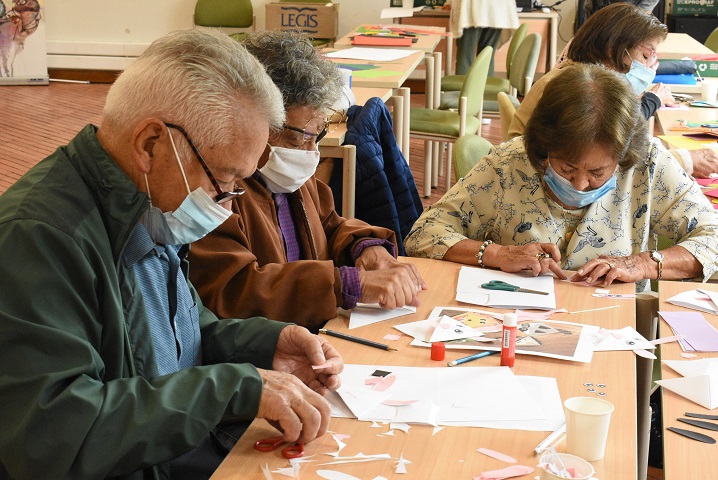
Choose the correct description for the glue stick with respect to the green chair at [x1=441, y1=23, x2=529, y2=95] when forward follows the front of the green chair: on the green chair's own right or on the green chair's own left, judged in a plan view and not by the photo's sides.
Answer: on the green chair's own left

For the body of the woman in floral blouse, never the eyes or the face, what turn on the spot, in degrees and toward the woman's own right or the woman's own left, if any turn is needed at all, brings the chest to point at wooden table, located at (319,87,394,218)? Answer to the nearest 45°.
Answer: approximately 135° to the woman's own right

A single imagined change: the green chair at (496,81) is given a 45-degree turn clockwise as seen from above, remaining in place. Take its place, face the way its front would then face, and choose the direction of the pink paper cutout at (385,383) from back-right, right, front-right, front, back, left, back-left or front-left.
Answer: back-left

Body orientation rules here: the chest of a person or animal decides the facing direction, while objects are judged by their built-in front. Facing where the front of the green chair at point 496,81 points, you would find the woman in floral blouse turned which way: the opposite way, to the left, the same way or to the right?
to the left

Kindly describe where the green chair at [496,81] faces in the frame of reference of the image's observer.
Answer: facing to the left of the viewer

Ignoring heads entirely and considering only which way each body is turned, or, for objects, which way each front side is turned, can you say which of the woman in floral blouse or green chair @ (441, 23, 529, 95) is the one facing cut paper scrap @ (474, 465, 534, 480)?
the woman in floral blouse

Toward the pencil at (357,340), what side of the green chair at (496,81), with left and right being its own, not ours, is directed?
left

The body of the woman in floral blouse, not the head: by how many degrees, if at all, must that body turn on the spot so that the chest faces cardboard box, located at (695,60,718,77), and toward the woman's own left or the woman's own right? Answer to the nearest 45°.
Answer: approximately 180°

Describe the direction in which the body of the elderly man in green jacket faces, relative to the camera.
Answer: to the viewer's right
